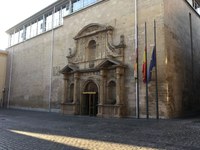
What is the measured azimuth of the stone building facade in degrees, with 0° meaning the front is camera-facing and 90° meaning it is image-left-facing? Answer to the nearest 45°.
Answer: approximately 45°
